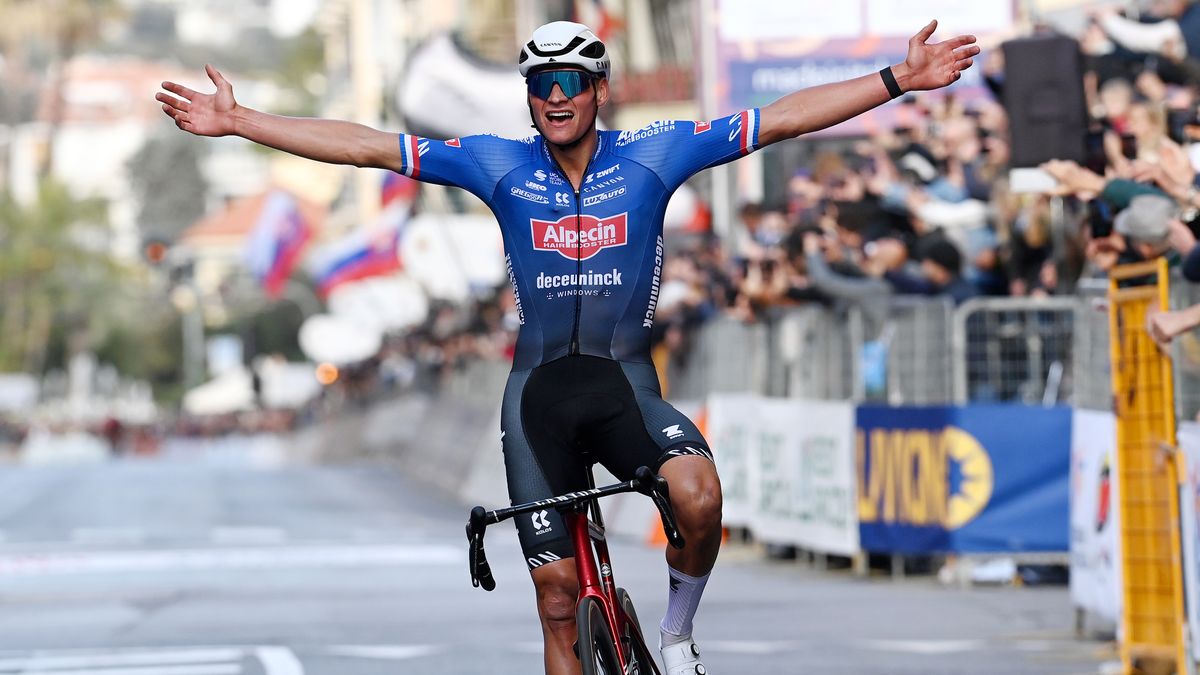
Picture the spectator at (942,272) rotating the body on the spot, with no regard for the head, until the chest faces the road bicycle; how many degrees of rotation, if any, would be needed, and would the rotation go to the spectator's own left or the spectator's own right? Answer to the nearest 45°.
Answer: approximately 45° to the spectator's own left

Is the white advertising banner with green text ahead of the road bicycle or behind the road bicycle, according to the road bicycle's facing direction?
behind

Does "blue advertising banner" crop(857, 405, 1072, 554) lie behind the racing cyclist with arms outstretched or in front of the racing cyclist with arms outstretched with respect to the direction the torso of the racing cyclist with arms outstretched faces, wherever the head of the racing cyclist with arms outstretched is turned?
behind

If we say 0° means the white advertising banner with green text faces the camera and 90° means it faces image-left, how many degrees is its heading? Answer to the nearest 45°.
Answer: approximately 45°

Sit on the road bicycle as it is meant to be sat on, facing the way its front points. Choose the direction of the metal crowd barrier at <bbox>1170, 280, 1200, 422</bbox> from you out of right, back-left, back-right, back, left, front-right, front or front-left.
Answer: back-left

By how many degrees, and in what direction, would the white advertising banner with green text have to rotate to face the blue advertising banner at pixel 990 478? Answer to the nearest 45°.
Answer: approximately 90° to its left

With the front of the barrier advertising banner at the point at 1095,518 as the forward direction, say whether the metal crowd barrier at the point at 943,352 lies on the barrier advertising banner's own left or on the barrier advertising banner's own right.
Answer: on the barrier advertising banner's own right
